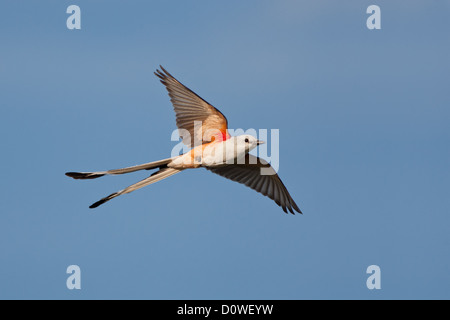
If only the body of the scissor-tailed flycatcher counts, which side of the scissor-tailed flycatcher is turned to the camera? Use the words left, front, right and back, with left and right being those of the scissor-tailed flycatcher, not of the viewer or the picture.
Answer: right
